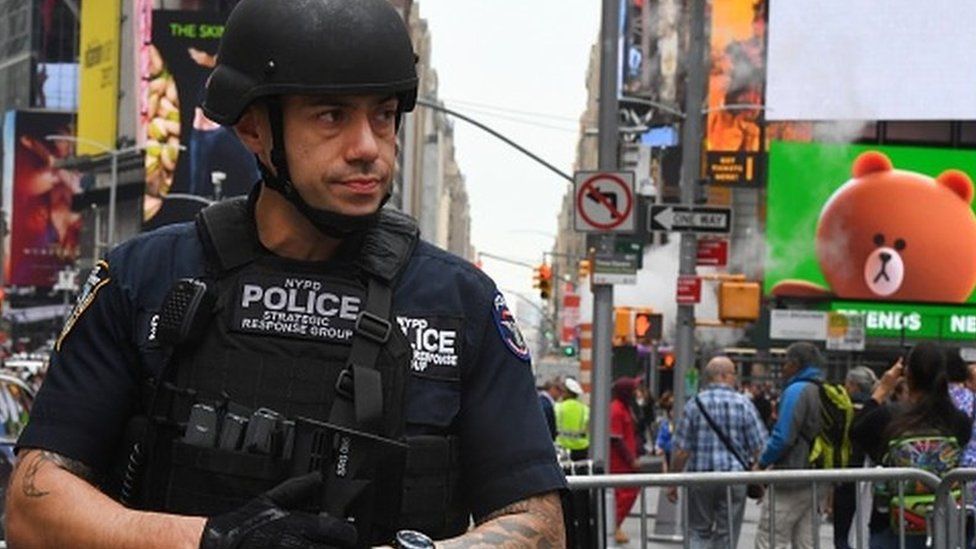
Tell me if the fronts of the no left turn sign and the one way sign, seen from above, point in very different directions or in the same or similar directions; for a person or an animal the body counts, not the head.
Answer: same or similar directions

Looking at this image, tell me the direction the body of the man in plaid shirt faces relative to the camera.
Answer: away from the camera

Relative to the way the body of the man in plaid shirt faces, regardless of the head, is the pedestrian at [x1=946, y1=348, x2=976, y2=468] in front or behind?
behind

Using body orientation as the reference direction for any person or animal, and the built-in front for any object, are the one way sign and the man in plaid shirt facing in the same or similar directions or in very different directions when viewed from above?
very different directions

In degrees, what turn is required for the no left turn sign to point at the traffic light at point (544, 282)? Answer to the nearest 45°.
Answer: approximately 180°

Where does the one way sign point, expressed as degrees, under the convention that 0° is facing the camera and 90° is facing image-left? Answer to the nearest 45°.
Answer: approximately 0°

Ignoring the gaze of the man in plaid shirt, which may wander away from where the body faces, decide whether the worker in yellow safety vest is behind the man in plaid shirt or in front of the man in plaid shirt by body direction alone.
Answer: in front

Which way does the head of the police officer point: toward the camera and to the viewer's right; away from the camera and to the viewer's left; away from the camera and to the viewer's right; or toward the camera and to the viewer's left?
toward the camera and to the viewer's right

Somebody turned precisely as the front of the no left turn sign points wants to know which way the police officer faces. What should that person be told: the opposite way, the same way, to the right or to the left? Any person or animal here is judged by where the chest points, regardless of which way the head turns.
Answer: the same way

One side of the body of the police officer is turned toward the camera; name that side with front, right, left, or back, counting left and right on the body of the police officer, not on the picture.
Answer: front

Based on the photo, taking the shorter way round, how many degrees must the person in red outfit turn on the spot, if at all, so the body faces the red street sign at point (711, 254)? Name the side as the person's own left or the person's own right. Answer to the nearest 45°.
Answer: approximately 90° to the person's own left

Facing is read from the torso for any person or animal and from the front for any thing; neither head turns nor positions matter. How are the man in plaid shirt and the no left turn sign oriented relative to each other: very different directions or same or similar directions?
very different directions

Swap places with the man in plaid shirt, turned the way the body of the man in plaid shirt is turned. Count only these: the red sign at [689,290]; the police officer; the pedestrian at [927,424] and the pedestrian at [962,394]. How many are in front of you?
1
